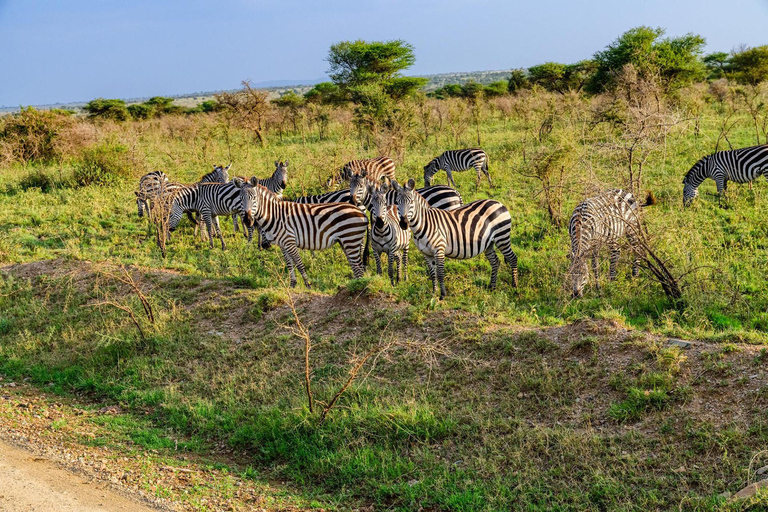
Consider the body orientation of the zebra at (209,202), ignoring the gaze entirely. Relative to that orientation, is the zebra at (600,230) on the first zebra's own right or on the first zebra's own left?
on the first zebra's own left

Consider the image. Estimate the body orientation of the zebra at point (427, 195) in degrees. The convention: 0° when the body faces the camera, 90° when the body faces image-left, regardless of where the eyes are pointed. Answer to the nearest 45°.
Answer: approximately 90°

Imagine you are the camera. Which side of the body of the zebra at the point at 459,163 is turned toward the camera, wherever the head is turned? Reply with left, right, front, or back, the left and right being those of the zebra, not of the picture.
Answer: left

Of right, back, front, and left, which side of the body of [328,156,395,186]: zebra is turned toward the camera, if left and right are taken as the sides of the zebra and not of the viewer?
left

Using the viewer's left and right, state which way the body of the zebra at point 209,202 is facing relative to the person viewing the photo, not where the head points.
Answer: facing to the left of the viewer

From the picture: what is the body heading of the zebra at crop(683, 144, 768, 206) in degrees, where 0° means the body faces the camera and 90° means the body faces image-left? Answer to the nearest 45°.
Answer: approximately 90°
